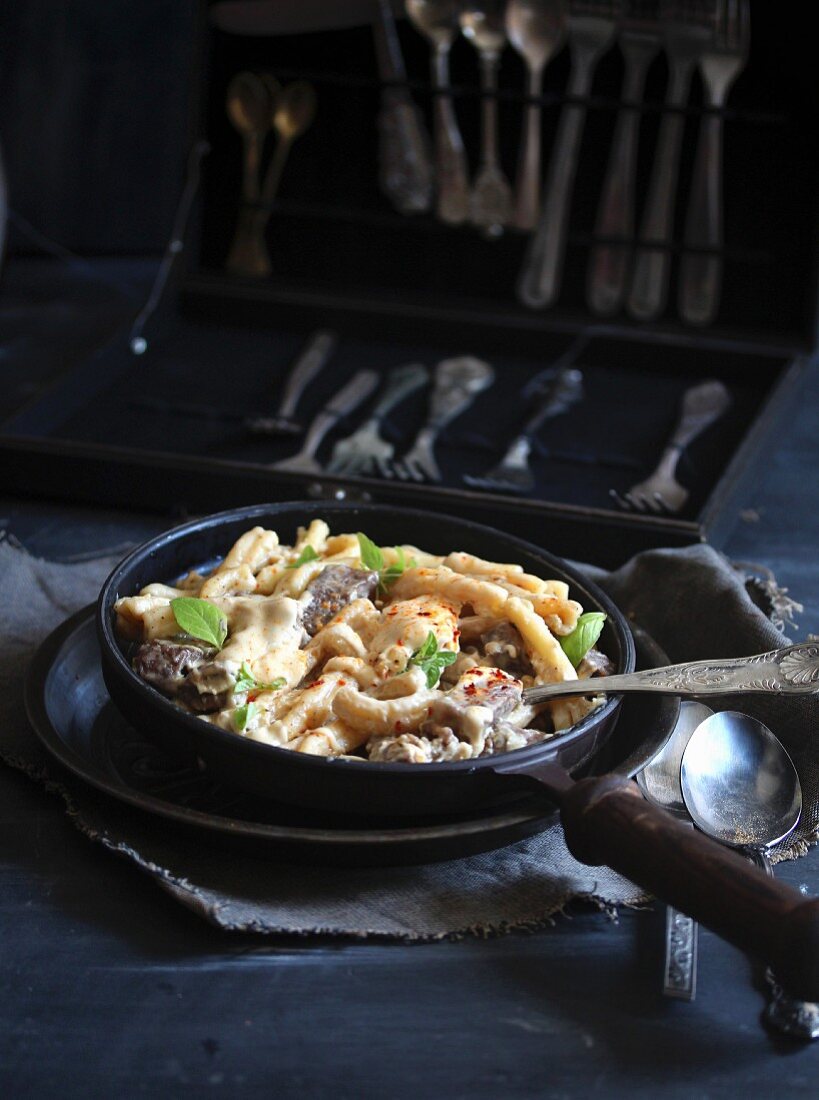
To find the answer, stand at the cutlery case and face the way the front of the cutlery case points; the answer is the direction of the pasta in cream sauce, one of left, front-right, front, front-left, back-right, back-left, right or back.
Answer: front

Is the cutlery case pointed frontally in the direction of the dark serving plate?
yes

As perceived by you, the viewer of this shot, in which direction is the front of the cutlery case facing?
facing the viewer

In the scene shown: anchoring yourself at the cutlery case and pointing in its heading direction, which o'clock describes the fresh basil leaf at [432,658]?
The fresh basil leaf is roughly at 12 o'clock from the cutlery case.

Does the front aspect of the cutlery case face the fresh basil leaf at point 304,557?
yes

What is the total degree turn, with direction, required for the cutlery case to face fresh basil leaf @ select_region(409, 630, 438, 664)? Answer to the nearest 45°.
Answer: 0° — it already faces it

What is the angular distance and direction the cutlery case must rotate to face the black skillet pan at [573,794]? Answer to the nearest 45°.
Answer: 0° — it already faces it

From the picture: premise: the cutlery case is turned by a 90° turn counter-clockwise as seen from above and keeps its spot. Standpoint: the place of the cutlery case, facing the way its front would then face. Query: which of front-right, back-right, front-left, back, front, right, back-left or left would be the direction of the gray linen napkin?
right
